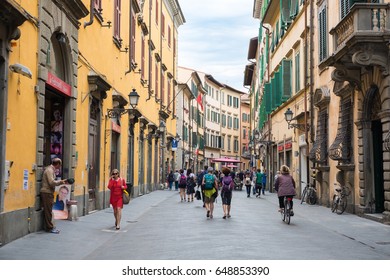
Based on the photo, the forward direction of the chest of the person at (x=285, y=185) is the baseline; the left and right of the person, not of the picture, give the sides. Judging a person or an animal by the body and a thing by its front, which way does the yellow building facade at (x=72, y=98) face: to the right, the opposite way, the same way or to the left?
to the right

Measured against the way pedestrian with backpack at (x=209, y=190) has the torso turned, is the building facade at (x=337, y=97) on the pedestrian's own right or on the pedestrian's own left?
on the pedestrian's own right

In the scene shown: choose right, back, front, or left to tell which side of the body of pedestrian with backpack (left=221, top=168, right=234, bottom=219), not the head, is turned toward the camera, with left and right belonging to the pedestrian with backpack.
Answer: back

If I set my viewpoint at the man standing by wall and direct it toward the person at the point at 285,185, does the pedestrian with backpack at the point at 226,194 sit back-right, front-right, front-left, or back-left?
front-left

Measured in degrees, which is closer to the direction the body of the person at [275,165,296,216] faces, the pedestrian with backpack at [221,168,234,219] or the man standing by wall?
the pedestrian with backpack

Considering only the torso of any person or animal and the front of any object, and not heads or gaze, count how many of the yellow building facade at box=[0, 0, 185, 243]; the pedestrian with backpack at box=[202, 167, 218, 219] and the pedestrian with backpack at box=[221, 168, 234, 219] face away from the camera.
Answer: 2

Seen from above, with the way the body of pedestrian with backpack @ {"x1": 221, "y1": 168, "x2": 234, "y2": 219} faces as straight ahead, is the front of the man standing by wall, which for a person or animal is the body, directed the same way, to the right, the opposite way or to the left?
to the right

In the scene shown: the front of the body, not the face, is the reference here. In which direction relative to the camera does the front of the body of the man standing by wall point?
to the viewer's right

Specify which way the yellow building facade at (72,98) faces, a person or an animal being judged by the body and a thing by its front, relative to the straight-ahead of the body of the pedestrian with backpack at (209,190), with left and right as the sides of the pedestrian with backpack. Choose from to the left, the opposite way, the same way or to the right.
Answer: to the right

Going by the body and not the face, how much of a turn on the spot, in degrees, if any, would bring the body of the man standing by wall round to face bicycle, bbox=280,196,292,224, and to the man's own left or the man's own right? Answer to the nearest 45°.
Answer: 0° — they already face it

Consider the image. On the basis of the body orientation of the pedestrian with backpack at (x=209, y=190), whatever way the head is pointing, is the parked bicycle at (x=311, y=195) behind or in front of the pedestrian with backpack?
in front

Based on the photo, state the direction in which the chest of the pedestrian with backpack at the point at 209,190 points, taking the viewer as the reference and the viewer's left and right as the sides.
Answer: facing away from the viewer

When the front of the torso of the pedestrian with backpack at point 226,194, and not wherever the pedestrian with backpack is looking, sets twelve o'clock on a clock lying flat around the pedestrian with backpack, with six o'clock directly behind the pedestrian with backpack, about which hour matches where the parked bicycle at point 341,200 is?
The parked bicycle is roughly at 2 o'clock from the pedestrian with backpack.

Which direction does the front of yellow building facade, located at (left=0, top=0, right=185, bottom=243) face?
to the viewer's right

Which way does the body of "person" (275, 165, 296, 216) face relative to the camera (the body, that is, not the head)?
away from the camera
